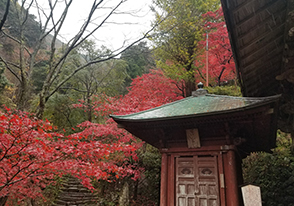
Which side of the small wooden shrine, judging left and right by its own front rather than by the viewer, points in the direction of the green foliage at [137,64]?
back

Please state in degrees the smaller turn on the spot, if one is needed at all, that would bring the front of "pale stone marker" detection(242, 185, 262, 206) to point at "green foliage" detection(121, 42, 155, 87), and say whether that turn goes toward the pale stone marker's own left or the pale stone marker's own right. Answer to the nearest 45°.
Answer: approximately 135° to the pale stone marker's own right

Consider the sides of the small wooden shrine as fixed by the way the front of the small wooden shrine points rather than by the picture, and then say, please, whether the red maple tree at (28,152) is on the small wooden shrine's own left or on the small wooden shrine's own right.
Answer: on the small wooden shrine's own right

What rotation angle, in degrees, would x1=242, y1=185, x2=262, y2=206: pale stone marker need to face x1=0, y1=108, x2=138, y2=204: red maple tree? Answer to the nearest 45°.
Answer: approximately 90° to its right

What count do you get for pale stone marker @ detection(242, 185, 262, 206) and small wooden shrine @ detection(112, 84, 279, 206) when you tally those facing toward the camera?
2

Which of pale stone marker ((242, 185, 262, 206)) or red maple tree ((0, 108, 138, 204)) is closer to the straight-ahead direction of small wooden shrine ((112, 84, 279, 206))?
the pale stone marker

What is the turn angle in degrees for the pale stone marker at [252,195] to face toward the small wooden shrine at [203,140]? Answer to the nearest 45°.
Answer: approximately 135° to its right

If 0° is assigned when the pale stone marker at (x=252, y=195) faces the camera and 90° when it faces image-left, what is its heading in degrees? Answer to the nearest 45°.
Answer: approximately 0°
